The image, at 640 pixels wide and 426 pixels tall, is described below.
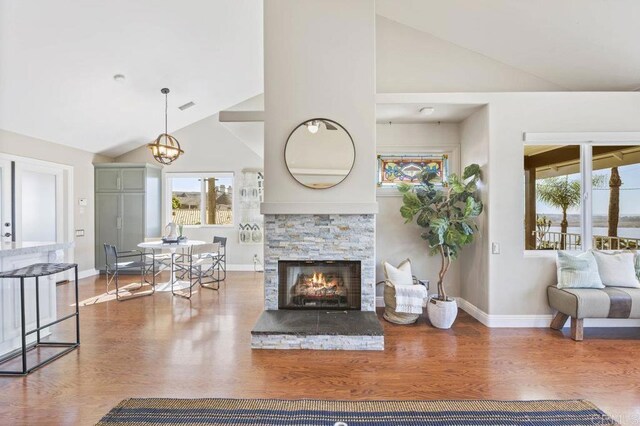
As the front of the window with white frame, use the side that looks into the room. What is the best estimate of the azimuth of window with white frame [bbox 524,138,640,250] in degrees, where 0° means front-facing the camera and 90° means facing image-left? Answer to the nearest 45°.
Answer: approximately 0°

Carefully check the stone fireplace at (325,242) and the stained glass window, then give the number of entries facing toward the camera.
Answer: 2

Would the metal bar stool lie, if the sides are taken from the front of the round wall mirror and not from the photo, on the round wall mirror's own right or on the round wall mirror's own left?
on the round wall mirror's own right

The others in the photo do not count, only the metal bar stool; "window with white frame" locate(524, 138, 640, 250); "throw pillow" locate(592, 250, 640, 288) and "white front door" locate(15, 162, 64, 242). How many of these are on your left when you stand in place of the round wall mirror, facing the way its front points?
2

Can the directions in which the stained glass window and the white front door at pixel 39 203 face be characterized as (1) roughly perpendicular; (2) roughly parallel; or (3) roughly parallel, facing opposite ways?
roughly perpendicular

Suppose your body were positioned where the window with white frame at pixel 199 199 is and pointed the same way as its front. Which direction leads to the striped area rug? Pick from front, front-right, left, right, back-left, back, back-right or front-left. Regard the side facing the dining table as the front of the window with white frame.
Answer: front

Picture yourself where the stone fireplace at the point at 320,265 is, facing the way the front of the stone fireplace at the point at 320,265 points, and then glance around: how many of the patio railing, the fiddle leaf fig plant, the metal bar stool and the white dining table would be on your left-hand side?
2

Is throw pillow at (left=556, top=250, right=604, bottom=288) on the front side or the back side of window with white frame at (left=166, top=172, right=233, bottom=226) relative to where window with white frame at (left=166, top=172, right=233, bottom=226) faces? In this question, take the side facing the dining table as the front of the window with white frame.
on the front side

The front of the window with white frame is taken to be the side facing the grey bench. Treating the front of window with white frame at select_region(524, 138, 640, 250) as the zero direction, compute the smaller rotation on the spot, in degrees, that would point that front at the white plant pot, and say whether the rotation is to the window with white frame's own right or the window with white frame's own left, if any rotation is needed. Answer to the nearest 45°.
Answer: approximately 45° to the window with white frame's own right

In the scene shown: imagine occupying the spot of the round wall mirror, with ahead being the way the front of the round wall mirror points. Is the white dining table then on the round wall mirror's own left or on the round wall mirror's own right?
on the round wall mirror's own right

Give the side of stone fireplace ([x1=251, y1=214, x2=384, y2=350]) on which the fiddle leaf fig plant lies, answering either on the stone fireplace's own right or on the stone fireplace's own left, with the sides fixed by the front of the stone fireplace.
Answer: on the stone fireplace's own left
